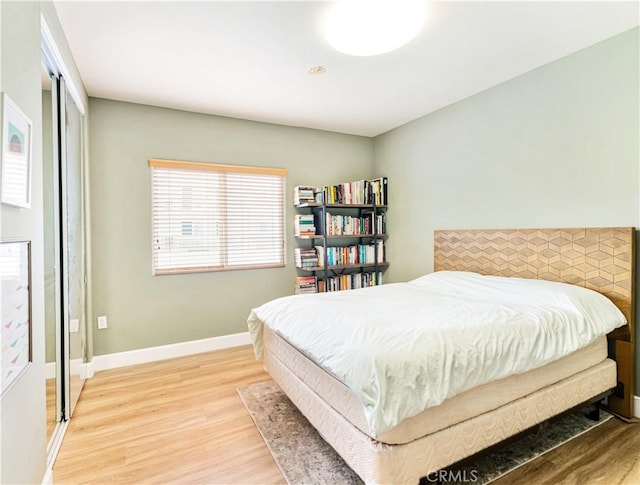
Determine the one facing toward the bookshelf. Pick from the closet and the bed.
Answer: the closet

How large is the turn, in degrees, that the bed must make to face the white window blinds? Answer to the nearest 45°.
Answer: approximately 45° to its right

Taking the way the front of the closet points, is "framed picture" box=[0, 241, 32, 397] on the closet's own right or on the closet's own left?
on the closet's own right

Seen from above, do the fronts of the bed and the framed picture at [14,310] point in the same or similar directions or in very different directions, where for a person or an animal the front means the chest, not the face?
very different directions

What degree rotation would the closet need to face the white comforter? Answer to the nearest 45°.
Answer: approximately 45° to its right

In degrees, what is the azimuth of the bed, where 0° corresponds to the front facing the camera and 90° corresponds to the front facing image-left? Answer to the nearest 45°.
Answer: approximately 45°

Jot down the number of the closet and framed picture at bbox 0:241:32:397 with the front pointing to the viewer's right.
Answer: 2

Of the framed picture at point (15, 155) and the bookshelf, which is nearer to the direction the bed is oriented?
the framed picture

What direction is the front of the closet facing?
to the viewer's right

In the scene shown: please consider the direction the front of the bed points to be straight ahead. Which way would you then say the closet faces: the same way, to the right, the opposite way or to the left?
the opposite way

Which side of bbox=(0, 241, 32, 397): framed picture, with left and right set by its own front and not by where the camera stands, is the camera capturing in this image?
right

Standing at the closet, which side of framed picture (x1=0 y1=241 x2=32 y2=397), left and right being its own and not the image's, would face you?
left

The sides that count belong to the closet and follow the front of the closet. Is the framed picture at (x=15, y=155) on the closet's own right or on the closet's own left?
on the closet's own right

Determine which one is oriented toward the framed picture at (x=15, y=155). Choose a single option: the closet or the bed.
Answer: the bed
